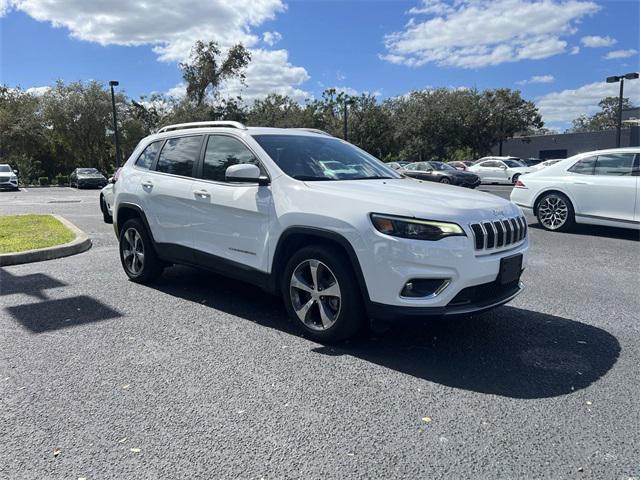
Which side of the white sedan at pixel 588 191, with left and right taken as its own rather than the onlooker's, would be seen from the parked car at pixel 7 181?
back

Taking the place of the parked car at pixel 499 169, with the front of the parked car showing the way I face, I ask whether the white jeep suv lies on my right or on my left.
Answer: on my right

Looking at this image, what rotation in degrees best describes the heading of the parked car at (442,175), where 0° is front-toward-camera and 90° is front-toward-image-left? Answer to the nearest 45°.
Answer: approximately 315°

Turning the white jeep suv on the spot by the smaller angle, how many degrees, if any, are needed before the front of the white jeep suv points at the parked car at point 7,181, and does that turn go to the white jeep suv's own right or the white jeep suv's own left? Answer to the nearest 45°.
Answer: approximately 180°

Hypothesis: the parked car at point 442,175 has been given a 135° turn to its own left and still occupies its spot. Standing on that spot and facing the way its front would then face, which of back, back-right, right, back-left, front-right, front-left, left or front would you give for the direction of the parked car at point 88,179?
left

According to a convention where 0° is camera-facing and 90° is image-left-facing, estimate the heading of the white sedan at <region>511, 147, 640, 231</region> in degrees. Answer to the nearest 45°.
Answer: approximately 270°

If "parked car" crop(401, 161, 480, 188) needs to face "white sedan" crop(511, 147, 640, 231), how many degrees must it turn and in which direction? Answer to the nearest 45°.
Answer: approximately 45° to its right

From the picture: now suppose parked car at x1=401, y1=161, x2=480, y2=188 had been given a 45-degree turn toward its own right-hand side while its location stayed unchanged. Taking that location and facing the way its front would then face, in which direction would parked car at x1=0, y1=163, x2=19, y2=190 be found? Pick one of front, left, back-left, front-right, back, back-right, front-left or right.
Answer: right
